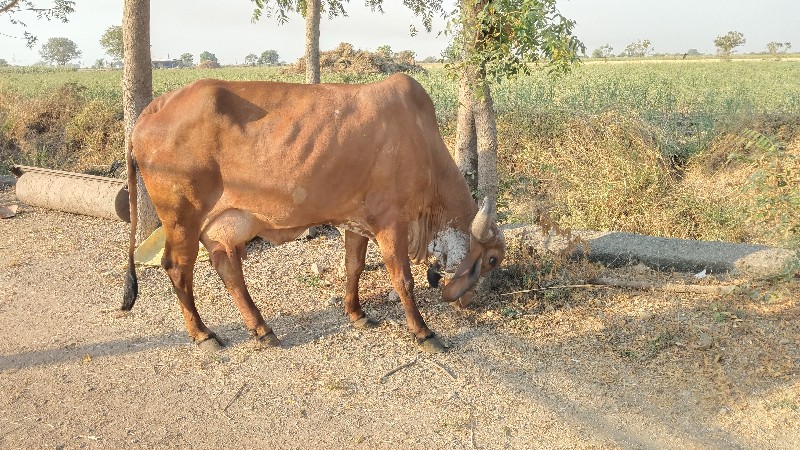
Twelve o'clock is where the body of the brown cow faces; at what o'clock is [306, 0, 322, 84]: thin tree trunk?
The thin tree trunk is roughly at 9 o'clock from the brown cow.

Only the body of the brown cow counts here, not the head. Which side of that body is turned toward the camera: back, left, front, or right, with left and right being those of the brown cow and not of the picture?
right

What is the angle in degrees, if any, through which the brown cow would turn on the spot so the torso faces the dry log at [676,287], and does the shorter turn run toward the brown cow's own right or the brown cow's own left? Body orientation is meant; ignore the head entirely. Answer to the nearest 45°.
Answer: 0° — it already faces it

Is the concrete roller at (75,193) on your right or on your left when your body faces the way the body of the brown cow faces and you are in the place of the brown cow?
on your left

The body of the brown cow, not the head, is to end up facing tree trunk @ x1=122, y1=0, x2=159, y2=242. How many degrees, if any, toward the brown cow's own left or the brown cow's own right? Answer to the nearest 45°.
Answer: approximately 135° to the brown cow's own left
